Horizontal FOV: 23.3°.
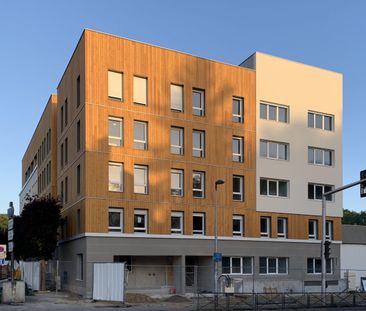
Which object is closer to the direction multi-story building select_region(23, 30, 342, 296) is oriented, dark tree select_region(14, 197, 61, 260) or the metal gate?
the metal gate

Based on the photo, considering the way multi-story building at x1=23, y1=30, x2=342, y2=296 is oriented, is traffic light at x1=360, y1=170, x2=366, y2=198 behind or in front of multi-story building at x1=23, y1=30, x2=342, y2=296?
in front

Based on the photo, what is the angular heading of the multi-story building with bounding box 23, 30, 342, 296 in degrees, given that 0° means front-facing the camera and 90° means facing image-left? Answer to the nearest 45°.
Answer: approximately 315°

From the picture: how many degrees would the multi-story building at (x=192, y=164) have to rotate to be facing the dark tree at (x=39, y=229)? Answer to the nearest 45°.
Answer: approximately 135° to its right

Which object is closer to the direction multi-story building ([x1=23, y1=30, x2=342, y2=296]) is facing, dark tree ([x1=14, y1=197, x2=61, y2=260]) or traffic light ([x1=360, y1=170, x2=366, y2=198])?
the traffic light

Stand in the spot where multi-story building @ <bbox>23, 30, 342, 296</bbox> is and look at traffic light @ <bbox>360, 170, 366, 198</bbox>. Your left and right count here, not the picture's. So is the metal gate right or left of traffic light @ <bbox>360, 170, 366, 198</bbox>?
right

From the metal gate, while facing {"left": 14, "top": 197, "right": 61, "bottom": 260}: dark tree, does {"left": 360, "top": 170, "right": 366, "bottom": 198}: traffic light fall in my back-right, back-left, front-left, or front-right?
back-right
